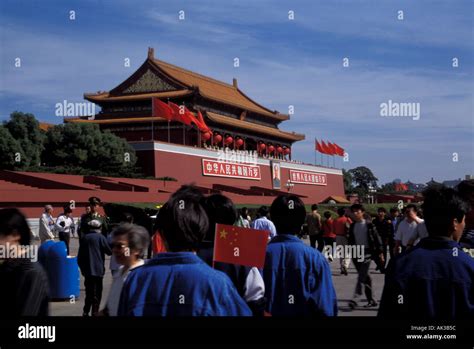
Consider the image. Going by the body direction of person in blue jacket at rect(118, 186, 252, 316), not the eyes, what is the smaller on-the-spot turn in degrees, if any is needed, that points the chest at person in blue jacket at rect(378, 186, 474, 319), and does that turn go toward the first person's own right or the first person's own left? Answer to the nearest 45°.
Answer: approximately 90° to the first person's own right

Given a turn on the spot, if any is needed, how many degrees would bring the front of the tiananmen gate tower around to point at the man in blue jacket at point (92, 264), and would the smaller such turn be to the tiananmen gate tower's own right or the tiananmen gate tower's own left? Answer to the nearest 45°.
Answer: approximately 45° to the tiananmen gate tower's own right

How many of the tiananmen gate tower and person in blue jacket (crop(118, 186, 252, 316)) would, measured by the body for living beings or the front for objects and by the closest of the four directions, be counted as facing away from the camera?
1

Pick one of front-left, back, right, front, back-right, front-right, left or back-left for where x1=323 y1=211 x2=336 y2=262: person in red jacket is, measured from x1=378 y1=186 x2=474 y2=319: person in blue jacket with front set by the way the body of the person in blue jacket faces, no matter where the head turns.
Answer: front-left

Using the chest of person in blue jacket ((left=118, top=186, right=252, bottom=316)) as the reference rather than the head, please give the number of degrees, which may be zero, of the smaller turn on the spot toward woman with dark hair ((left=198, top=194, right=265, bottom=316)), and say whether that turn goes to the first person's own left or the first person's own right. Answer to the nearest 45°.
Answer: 0° — they already face them

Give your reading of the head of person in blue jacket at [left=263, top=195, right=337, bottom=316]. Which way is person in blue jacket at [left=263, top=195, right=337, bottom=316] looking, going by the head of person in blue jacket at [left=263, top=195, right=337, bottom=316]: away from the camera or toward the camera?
away from the camera

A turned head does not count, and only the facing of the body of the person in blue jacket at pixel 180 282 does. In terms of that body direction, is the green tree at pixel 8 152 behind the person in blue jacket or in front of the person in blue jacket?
in front

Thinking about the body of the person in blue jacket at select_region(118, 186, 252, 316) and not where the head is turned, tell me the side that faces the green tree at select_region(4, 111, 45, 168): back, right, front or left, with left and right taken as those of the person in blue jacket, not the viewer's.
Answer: front

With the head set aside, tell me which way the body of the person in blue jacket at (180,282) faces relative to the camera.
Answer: away from the camera

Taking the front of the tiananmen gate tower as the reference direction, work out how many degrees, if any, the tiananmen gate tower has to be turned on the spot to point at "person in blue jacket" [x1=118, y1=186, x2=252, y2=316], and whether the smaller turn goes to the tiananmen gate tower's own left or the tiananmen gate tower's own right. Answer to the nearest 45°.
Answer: approximately 45° to the tiananmen gate tower's own right

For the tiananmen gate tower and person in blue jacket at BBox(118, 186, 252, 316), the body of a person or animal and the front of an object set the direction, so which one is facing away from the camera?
the person in blue jacket

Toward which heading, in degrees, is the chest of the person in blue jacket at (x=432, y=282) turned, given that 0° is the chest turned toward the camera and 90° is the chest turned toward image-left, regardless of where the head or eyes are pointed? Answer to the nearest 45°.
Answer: approximately 225°

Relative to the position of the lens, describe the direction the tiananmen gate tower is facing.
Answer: facing the viewer and to the right of the viewer

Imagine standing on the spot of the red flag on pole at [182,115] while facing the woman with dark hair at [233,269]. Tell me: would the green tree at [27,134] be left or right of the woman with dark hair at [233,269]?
right

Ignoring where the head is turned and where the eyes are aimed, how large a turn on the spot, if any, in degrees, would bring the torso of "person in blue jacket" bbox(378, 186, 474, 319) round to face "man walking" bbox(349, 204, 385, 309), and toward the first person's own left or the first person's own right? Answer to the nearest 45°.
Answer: approximately 45° to the first person's own left

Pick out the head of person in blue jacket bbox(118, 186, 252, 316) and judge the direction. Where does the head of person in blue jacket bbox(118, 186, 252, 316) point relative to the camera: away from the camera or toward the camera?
away from the camera
